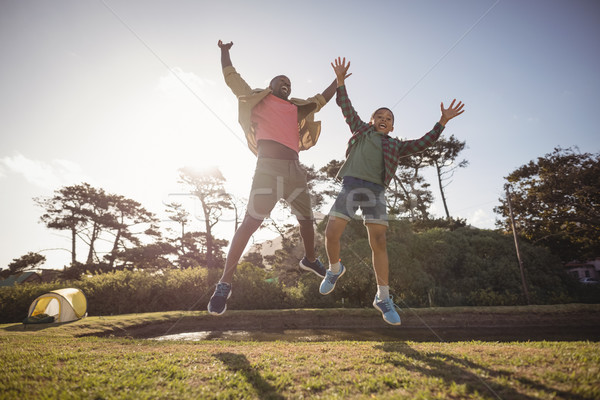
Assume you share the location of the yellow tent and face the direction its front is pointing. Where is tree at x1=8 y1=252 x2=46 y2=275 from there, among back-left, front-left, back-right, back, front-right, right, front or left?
back-right

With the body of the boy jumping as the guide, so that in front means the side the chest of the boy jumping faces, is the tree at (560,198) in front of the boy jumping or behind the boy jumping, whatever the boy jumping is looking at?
behind

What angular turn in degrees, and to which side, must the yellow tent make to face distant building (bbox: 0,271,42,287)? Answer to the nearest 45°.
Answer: approximately 135° to its right

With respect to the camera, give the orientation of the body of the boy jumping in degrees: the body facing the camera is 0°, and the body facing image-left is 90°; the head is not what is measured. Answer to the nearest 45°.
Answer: approximately 0°

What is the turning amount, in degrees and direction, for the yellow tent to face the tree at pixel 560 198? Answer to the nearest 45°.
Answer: approximately 90° to its left

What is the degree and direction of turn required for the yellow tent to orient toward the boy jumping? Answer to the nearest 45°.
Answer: approximately 45° to its left

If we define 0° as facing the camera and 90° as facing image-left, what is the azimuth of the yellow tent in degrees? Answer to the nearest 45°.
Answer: approximately 45°

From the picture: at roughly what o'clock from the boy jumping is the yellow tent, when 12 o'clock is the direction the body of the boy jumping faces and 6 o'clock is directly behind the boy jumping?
The yellow tent is roughly at 4 o'clock from the boy jumping.
